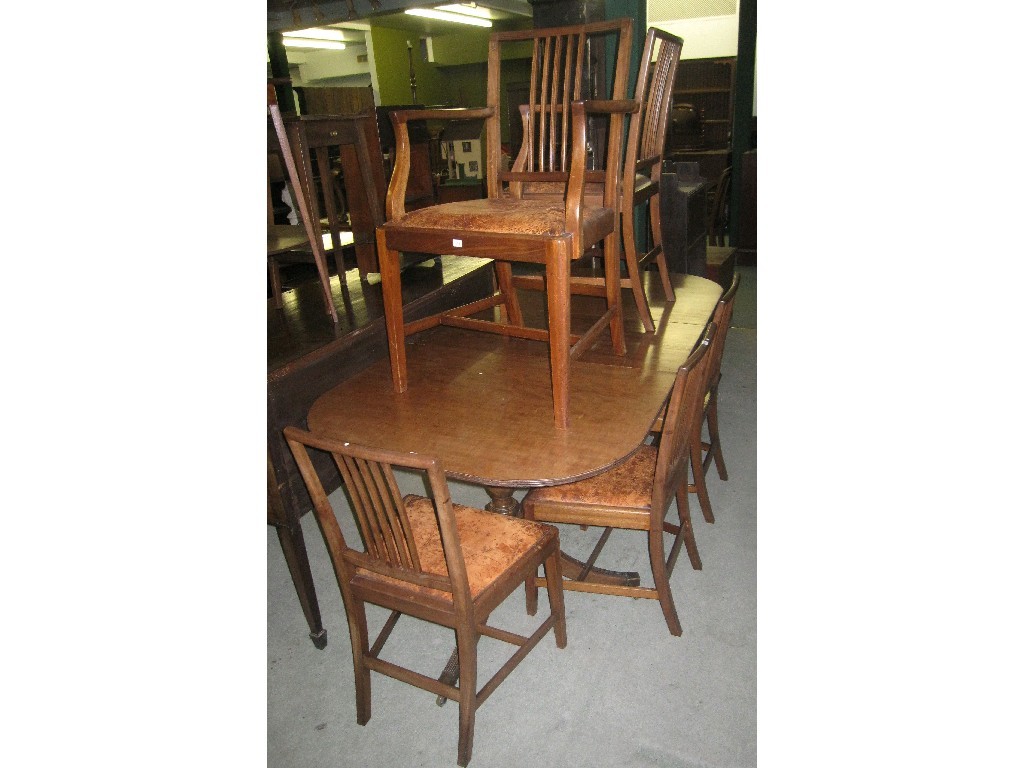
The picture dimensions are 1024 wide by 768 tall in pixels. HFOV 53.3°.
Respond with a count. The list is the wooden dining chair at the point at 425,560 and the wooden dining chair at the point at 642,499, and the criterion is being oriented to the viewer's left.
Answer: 1

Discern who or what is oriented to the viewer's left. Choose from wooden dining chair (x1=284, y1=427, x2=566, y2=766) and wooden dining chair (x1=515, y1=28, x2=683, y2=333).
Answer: wooden dining chair (x1=515, y1=28, x2=683, y2=333)

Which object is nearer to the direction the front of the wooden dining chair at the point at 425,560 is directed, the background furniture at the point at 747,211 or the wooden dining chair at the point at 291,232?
the background furniture

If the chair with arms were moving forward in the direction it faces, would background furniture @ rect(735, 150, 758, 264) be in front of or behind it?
behind

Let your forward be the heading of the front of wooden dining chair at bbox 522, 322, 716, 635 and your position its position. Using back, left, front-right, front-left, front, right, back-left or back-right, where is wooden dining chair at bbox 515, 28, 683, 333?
right

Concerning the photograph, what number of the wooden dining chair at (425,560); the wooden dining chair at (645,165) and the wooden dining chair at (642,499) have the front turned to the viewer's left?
2

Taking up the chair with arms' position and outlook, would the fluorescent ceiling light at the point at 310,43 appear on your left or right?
on your right

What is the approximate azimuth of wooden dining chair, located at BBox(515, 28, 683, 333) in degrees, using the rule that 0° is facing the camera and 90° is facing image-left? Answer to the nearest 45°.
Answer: approximately 90°

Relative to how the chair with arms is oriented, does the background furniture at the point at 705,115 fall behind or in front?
behind

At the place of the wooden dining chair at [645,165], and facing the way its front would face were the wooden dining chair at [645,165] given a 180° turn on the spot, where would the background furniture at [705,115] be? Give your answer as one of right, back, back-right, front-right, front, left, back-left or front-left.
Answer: left

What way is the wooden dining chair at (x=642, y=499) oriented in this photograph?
to the viewer's left

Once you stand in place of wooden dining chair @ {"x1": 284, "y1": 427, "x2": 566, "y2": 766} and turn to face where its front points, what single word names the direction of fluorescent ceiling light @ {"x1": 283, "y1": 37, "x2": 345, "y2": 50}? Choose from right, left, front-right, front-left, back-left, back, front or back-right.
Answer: front-left

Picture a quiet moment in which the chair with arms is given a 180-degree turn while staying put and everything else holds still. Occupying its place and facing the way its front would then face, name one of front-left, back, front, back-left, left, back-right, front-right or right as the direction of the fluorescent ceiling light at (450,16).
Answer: front-left
